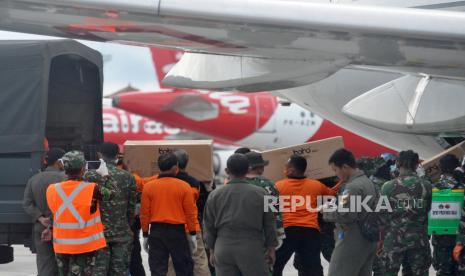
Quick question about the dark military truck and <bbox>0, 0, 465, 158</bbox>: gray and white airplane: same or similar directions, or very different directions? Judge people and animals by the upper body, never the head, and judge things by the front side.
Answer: very different directions

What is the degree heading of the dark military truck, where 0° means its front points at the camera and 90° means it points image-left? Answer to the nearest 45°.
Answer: approximately 135°

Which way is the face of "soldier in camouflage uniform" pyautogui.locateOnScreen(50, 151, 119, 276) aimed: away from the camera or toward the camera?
away from the camera

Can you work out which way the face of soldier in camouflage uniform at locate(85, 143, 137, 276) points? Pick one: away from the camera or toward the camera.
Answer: away from the camera

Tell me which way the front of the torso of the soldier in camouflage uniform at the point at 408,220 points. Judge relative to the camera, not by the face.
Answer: away from the camera
